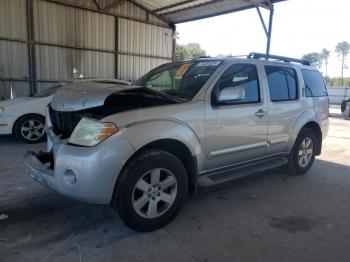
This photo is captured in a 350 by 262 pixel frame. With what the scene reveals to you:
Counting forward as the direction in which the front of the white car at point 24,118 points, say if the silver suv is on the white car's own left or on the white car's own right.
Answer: on the white car's own left

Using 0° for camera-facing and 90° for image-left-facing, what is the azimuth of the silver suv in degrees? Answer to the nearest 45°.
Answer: approximately 45°

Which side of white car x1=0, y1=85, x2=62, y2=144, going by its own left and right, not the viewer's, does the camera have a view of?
left

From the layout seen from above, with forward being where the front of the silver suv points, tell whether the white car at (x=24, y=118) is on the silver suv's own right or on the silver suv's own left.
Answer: on the silver suv's own right
